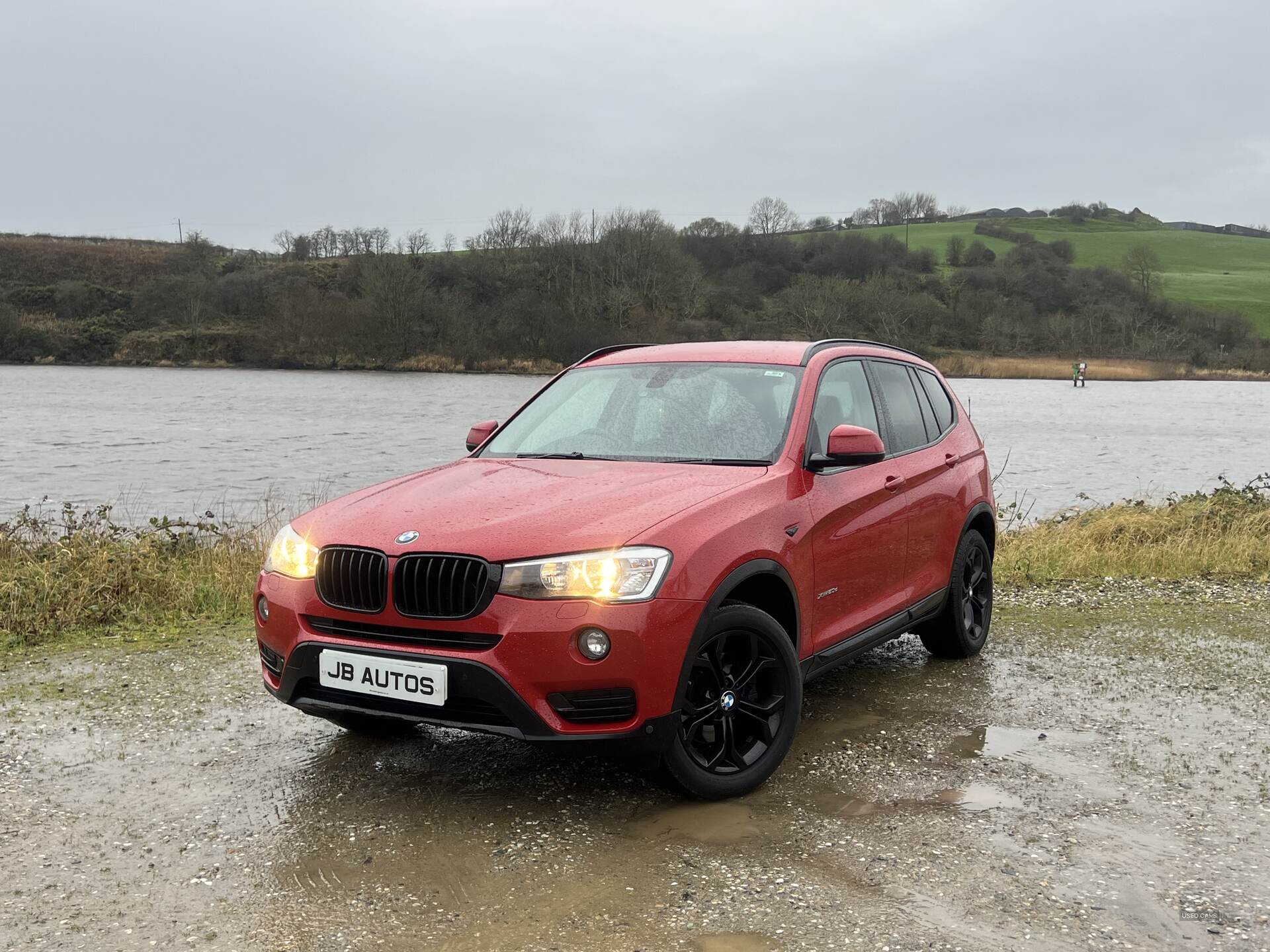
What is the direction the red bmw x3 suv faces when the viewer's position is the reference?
facing the viewer and to the left of the viewer
